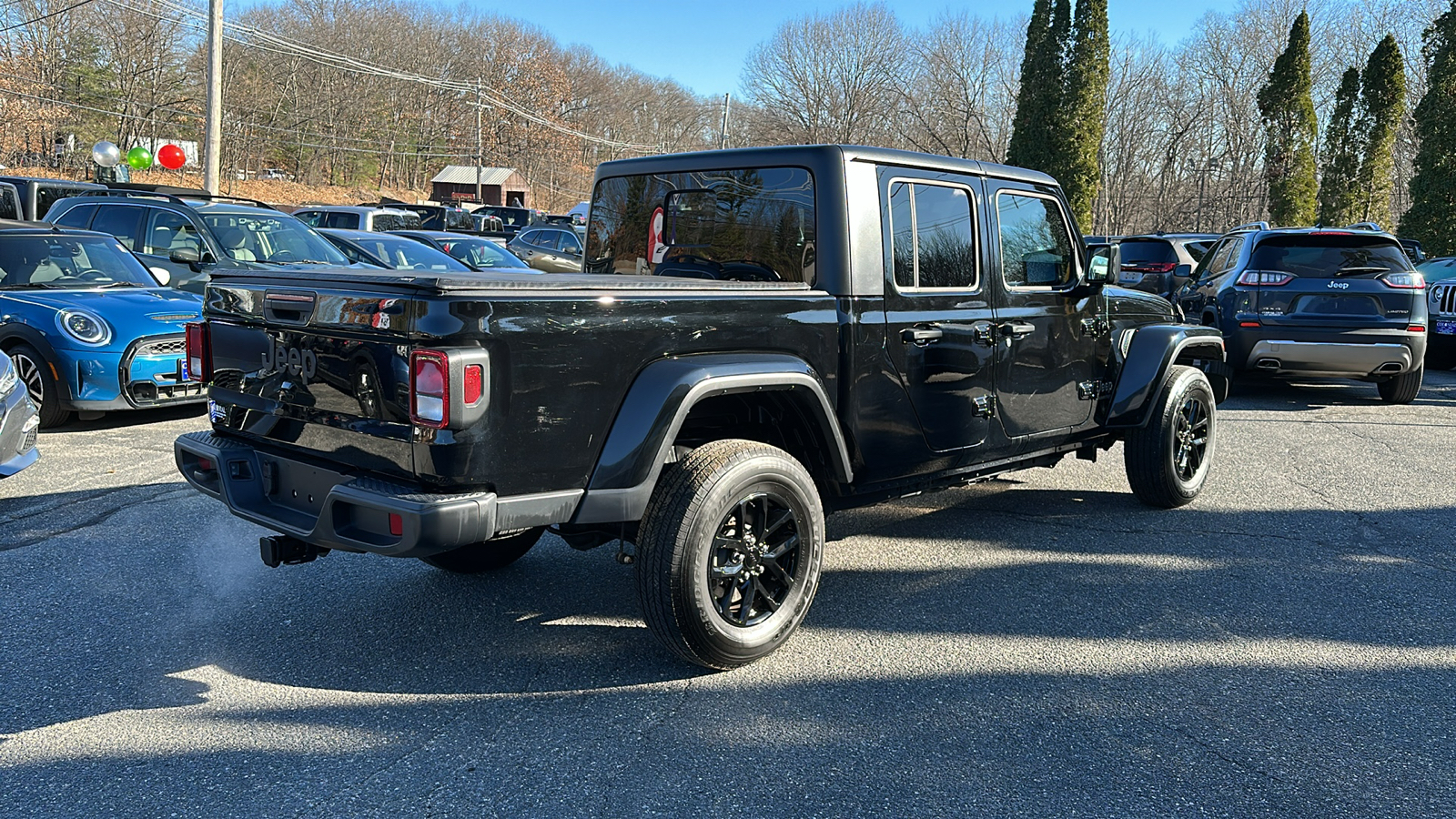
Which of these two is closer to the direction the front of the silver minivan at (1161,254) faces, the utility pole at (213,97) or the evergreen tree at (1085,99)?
the evergreen tree

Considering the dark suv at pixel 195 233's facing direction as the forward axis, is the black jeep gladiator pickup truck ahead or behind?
ahead

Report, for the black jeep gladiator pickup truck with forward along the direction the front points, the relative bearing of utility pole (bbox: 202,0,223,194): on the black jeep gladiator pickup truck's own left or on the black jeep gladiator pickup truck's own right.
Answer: on the black jeep gladiator pickup truck's own left

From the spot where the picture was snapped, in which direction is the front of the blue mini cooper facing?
facing the viewer and to the right of the viewer

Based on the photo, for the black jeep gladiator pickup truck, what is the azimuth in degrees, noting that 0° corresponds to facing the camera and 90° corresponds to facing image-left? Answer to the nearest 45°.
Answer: approximately 225°

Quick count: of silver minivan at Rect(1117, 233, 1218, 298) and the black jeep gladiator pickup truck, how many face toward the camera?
0

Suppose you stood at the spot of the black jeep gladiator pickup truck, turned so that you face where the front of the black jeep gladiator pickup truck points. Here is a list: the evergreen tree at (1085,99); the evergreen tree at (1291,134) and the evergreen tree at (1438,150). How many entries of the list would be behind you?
0

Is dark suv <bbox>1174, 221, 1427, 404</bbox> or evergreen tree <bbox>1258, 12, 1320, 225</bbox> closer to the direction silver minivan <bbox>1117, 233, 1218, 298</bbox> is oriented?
the evergreen tree

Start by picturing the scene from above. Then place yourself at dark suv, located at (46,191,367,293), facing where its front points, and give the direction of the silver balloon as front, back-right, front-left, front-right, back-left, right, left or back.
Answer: back-left

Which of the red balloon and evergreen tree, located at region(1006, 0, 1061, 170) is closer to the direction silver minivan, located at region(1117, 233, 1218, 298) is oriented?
the evergreen tree
